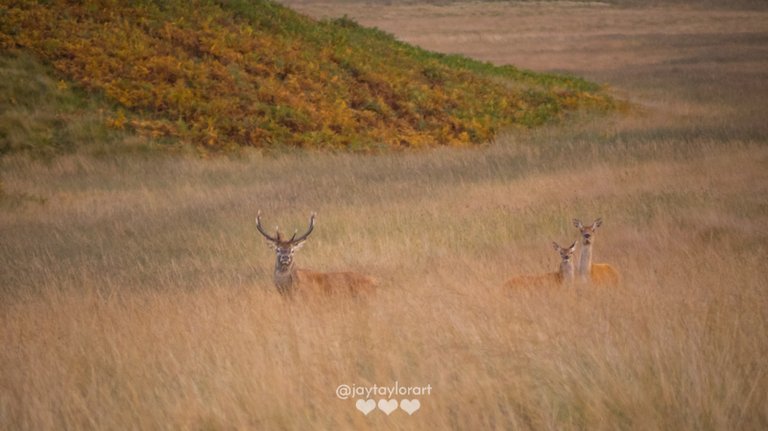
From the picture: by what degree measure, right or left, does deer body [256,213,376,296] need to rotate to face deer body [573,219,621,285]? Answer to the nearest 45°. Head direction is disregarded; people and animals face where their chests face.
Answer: approximately 180°

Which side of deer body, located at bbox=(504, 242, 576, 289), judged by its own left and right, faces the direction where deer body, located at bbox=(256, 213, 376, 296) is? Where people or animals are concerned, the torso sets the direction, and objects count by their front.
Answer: back

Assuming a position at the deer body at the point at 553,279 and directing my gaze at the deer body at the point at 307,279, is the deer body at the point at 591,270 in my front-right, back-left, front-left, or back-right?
back-right

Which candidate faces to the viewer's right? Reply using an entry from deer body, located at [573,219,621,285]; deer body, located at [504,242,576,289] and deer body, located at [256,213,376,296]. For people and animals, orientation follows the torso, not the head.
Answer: deer body, located at [504,242,576,289]

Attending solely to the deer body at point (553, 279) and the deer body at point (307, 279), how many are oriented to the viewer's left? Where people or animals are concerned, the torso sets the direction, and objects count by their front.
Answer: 1

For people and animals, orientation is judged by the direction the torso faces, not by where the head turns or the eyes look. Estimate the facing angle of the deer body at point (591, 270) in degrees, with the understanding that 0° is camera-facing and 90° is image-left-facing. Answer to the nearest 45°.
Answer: approximately 45°

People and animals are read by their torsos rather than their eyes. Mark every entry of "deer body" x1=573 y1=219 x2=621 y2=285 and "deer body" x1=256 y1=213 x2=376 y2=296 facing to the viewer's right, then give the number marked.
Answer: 0

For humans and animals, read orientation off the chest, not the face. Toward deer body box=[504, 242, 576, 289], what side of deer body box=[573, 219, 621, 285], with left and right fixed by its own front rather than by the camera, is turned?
front

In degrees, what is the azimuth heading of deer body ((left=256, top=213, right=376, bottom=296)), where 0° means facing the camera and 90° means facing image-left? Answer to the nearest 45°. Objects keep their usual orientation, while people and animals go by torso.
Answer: approximately 90°

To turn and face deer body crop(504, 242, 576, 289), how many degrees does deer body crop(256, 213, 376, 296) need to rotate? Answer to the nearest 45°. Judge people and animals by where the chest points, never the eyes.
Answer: approximately 180°

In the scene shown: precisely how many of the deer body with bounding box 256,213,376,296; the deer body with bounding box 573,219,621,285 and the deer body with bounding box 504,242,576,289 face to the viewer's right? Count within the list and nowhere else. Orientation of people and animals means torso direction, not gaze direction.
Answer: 1

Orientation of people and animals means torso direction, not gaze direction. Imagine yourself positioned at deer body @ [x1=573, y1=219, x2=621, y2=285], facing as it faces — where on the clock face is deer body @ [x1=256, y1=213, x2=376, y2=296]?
deer body @ [x1=256, y1=213, x2=376, y2=296] is roughly at 1 o'clock from deer body @ [x1=573, y1=219, x2=621, y2=285].

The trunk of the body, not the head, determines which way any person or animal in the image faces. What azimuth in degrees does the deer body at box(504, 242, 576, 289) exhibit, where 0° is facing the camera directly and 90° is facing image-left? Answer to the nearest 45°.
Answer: approximately 270°

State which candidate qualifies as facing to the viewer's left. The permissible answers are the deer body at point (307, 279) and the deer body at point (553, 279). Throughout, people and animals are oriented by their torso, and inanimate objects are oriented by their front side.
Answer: the deer body at point (307, 279)
